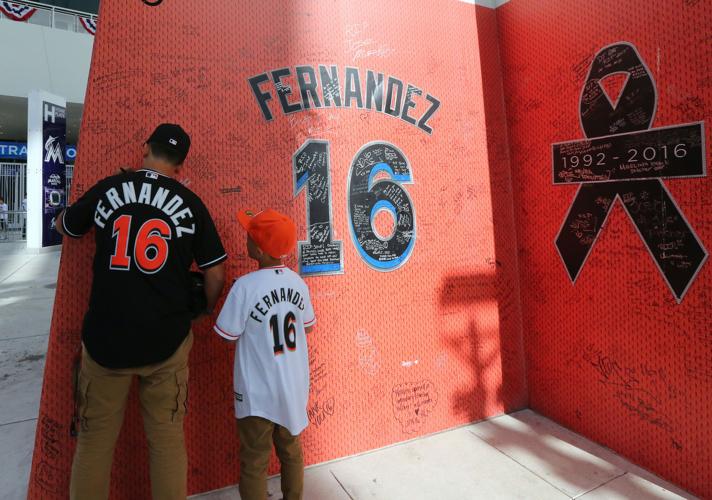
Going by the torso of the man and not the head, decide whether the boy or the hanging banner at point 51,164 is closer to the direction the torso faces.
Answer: the hanging banner

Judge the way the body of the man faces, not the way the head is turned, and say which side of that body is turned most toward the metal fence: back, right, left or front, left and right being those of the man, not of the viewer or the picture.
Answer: front

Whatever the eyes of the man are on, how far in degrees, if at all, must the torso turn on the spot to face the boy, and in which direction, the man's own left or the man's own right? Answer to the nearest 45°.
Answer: approximately 90° to the man's own right

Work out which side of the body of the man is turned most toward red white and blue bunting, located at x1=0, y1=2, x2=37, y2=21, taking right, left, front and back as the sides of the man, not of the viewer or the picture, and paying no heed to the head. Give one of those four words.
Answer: front

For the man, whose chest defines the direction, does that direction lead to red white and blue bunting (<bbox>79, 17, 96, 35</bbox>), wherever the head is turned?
yes

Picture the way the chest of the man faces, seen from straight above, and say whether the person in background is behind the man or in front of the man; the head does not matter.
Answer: in front

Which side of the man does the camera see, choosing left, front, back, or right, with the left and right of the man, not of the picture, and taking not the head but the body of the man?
back

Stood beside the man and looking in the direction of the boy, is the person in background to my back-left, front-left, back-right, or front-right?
back-left

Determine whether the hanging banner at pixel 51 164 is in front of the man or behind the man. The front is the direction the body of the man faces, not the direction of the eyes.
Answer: in front
